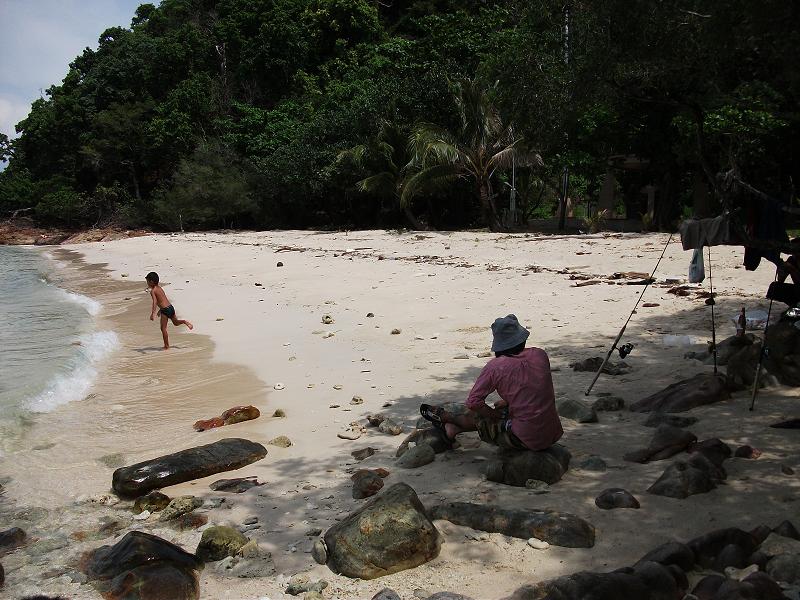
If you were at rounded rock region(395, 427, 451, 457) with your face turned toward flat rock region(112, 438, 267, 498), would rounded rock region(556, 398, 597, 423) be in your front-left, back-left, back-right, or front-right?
back-right

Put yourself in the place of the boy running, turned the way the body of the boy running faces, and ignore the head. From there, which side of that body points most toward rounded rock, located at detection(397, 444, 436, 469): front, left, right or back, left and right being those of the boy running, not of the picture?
left

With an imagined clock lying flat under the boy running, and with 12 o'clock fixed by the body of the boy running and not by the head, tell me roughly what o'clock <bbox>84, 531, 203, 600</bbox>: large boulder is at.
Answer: The large boulder is roughly at 9 o'clock from the boy running.

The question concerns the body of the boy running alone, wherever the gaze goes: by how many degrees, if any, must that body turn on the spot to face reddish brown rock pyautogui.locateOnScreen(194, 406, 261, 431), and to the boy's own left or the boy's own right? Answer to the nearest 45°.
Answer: approximately 90° to the boy's own left

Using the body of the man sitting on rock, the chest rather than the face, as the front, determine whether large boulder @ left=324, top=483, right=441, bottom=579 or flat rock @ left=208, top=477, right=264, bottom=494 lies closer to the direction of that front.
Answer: the flat rock

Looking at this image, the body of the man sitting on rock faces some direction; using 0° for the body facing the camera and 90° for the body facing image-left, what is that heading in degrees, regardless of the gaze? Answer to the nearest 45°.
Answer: approximately 135°

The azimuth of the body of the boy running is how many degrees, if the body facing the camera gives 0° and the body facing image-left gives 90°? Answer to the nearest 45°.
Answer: approximately 90°

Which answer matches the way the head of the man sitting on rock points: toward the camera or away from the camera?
away from the camera

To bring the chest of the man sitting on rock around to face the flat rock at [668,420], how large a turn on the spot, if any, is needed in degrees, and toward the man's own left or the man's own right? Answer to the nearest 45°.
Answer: approximately 90° to the man's own right

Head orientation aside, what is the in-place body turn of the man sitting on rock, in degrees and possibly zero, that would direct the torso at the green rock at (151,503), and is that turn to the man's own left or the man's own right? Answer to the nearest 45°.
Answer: approximately 45° to the man's own left

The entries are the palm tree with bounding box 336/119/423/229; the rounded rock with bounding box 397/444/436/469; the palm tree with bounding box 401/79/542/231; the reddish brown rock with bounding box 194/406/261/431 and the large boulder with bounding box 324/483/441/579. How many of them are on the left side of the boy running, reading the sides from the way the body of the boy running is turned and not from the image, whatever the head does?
3

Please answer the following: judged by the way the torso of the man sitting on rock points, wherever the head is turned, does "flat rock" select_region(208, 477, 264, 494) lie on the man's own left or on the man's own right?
on the man's own left
